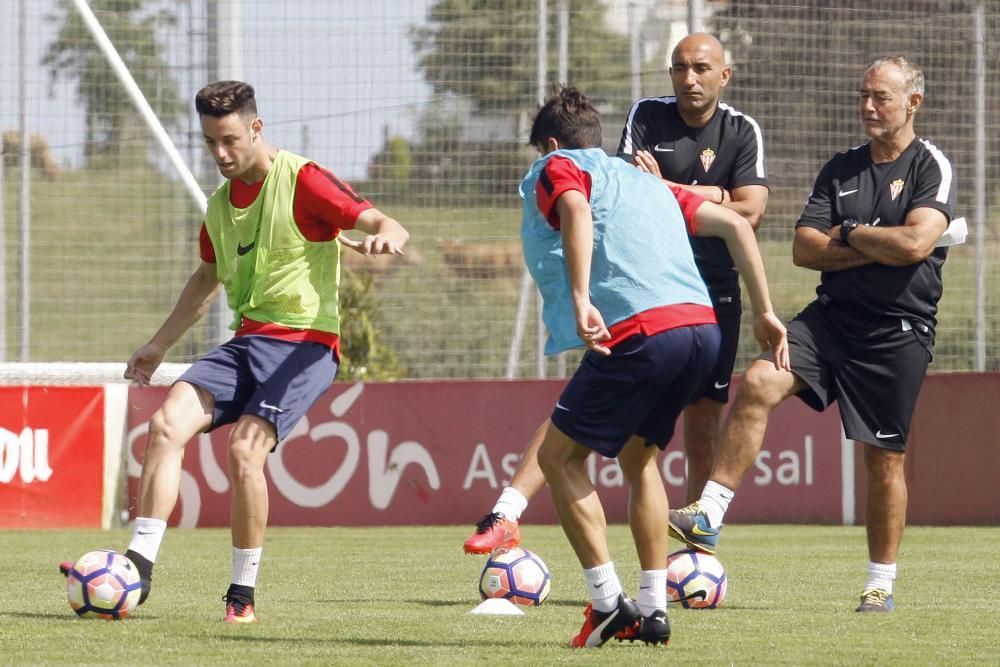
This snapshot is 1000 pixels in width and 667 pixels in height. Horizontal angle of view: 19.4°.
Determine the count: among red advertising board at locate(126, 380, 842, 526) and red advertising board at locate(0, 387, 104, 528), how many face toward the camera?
2

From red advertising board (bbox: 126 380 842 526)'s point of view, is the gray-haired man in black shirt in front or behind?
in front

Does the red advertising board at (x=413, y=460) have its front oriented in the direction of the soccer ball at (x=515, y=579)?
yes

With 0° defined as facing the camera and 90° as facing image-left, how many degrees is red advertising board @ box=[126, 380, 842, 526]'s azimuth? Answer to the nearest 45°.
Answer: approximately 0°

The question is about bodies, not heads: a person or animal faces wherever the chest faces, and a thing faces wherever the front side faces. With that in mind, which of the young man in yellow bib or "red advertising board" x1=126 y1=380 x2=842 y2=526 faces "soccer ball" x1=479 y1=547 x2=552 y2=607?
the red advertising board

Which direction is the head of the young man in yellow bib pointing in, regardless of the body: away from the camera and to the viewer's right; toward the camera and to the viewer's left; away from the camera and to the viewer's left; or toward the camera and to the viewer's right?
toward the camera and to the viewer's left

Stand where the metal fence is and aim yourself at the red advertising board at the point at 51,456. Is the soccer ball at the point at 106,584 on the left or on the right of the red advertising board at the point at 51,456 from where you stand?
left

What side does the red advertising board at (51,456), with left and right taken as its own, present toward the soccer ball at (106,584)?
front

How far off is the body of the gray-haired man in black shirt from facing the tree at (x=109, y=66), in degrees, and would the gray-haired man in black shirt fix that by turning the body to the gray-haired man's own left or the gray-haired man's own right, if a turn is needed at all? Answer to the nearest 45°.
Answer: approximately 90° to the gray-haired man's own right

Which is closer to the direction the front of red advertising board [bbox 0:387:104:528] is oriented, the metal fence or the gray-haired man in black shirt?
the gray-haired man in black shirt

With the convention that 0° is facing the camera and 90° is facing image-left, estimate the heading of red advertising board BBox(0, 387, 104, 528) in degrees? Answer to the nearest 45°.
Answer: approximately 0°
